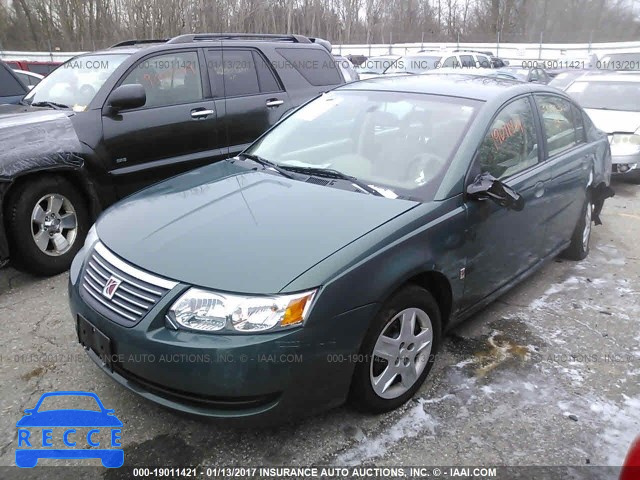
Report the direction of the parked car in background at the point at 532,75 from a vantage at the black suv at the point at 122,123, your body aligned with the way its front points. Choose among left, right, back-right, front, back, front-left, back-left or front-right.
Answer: back

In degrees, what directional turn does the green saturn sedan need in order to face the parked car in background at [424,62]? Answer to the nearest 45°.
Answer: approximately 135° to its right

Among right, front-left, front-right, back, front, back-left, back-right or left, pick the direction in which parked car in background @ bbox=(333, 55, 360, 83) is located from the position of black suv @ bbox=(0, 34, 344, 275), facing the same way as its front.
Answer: back

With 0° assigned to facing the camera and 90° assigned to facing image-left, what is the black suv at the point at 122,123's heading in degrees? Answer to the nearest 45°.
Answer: approximately 45°

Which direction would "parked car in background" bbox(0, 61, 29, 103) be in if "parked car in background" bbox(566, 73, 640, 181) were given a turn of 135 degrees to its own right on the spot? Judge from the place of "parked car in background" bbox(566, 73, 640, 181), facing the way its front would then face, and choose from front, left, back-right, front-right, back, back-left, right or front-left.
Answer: left

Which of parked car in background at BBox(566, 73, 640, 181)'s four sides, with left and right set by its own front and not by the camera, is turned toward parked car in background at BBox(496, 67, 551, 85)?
back

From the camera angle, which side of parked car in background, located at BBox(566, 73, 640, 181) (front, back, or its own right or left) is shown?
front

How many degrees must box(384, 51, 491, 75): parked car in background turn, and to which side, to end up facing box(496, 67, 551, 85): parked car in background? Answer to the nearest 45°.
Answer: approximately 135° to its left

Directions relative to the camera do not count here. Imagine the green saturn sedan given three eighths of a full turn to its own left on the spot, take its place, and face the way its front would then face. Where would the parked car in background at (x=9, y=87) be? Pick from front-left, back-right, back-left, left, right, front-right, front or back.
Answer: back-left

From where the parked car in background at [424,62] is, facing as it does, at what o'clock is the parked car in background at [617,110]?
the parked car in background at [617,110] is roughly at 10 o'clock from the parked car in background at [424,62].

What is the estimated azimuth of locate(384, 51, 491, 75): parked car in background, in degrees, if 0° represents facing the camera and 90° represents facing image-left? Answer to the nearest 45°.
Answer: approximately 45°
